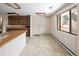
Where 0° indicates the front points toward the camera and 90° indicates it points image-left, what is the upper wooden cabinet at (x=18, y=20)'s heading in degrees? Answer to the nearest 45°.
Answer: approximately 0°
